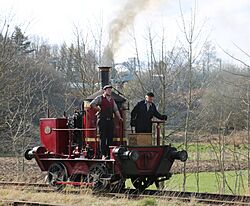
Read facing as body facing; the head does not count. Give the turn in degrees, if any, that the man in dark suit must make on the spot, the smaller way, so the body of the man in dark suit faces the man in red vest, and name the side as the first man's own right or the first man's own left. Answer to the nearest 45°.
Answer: approximately 90° to the first man's own right
